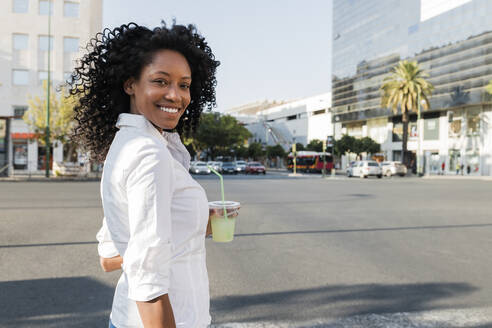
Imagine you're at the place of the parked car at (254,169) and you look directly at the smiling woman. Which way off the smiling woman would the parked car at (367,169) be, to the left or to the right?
left

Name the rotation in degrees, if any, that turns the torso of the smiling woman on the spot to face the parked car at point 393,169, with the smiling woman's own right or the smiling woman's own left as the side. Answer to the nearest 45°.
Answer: approximately 45° to the smiling woman's own left

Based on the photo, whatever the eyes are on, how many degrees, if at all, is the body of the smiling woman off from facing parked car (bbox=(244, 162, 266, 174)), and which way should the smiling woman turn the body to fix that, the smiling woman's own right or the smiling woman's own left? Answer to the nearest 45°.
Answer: approximately 90° to the smiling woman's own left

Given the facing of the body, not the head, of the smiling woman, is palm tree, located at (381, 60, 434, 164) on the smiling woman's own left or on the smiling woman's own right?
on the smiling woman's own left

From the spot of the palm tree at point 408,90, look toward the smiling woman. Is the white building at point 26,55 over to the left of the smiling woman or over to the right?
right

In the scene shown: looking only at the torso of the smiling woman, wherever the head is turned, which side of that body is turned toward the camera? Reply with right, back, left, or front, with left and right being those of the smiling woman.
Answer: right

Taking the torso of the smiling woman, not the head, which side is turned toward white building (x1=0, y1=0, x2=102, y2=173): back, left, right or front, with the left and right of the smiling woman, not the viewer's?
left

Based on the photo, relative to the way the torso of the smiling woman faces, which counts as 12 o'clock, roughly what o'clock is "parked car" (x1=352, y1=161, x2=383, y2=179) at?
The parked car is roughly at 10 o'clock from the smiling woman.
